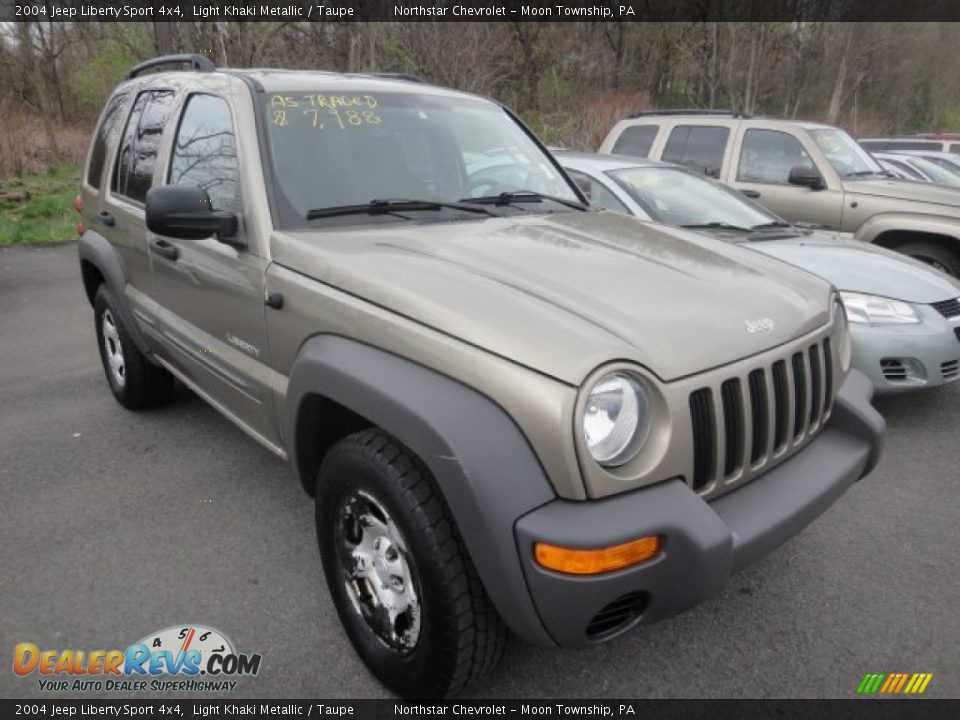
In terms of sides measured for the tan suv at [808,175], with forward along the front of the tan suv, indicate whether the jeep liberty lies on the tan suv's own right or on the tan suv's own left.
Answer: on the tan suv's own right

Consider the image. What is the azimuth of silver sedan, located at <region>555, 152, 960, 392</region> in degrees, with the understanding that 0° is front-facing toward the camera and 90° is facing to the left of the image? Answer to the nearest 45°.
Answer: approximately 315°

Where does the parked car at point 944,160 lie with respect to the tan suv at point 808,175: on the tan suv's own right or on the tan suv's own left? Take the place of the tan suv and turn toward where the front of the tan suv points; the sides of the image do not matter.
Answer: on the tan suv's own left

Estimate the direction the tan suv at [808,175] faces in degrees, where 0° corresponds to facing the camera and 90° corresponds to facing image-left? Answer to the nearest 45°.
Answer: approximately 315°

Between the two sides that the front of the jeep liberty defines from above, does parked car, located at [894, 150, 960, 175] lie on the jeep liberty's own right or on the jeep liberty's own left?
on the jeep liberty's own left

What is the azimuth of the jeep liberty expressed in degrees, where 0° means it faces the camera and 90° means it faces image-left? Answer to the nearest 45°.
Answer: approximately 315°

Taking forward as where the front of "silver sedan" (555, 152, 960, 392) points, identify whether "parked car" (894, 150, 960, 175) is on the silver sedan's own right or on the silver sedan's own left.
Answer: on the silver sedan's own left
